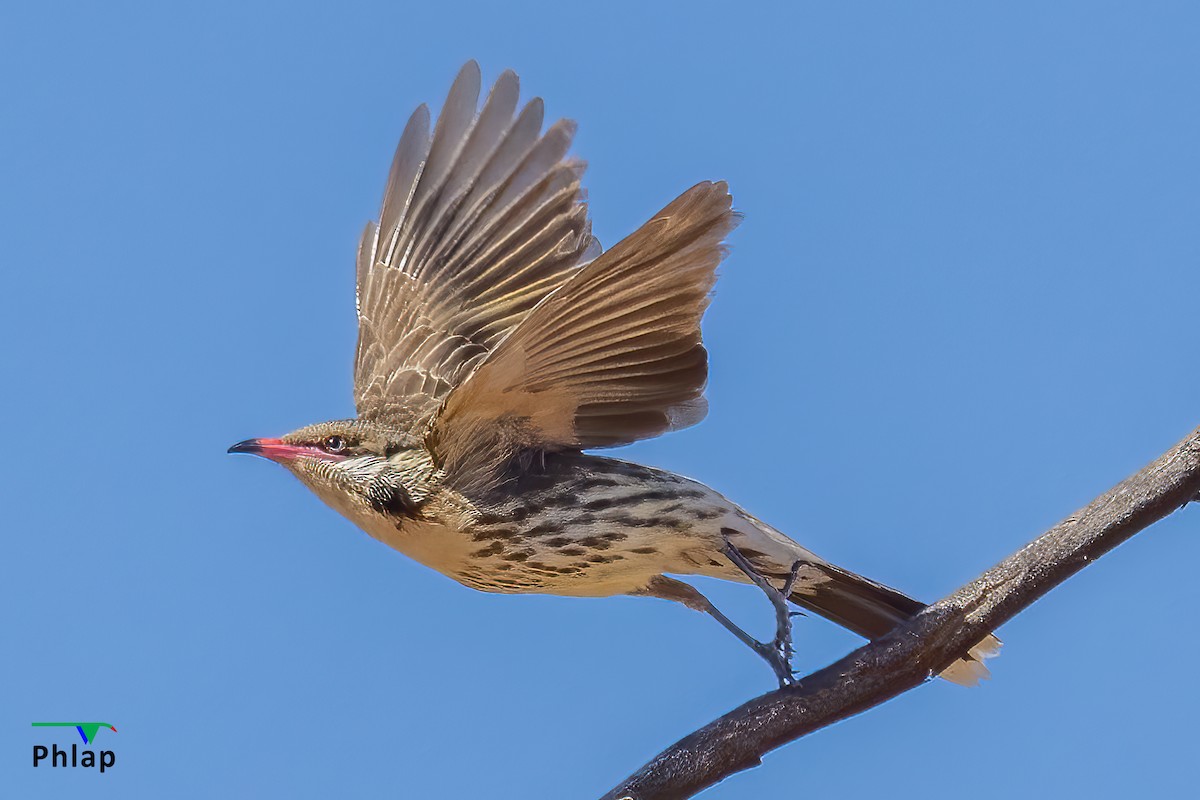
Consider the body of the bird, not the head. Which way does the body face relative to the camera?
to the viewer's left
